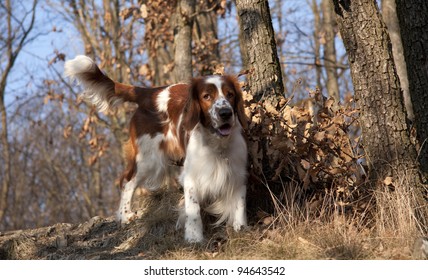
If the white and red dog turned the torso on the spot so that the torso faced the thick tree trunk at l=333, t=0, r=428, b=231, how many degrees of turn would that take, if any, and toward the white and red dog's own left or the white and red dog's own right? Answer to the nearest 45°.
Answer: approximately 45° to the white and red dog's own left

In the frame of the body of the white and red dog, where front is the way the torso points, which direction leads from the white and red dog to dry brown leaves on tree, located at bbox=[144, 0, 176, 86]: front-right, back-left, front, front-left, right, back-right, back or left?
back-left

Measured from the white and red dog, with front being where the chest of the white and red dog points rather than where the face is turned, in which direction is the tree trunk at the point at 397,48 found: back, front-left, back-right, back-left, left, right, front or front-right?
left

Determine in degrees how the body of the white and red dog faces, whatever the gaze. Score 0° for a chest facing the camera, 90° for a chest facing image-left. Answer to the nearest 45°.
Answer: approximately 315°

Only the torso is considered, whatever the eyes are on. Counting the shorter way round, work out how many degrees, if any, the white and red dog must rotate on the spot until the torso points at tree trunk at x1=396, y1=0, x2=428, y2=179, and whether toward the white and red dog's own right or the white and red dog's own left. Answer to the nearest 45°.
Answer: approximately 45° to the white and red dog's own left

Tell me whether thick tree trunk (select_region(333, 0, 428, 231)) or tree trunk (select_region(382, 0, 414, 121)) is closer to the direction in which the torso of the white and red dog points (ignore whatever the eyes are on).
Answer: the thick tree trunk

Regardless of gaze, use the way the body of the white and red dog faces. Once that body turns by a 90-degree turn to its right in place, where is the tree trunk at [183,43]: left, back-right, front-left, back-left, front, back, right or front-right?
back-right

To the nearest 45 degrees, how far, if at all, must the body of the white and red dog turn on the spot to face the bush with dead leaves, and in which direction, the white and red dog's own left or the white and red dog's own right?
approximately 45° to the white and red dog's own left
